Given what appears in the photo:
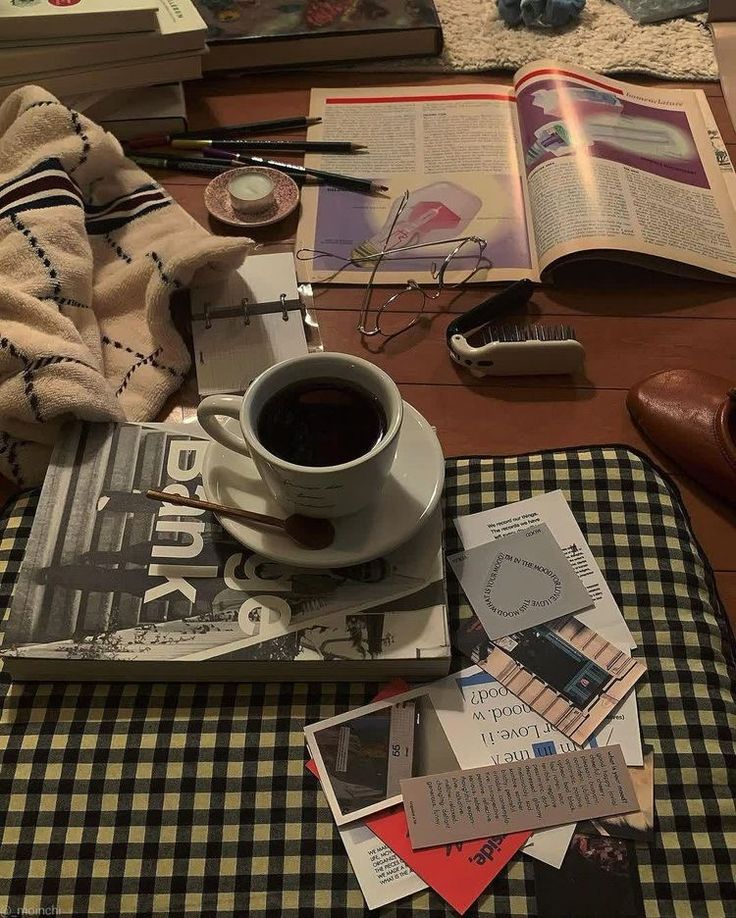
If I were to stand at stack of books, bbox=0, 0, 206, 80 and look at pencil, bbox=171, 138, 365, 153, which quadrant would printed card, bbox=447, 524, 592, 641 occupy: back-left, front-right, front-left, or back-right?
front-right

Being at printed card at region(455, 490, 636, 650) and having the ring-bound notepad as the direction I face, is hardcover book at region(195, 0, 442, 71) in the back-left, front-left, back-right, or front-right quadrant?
front-right

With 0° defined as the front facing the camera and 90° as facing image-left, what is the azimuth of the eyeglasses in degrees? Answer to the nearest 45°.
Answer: approximately 315°
